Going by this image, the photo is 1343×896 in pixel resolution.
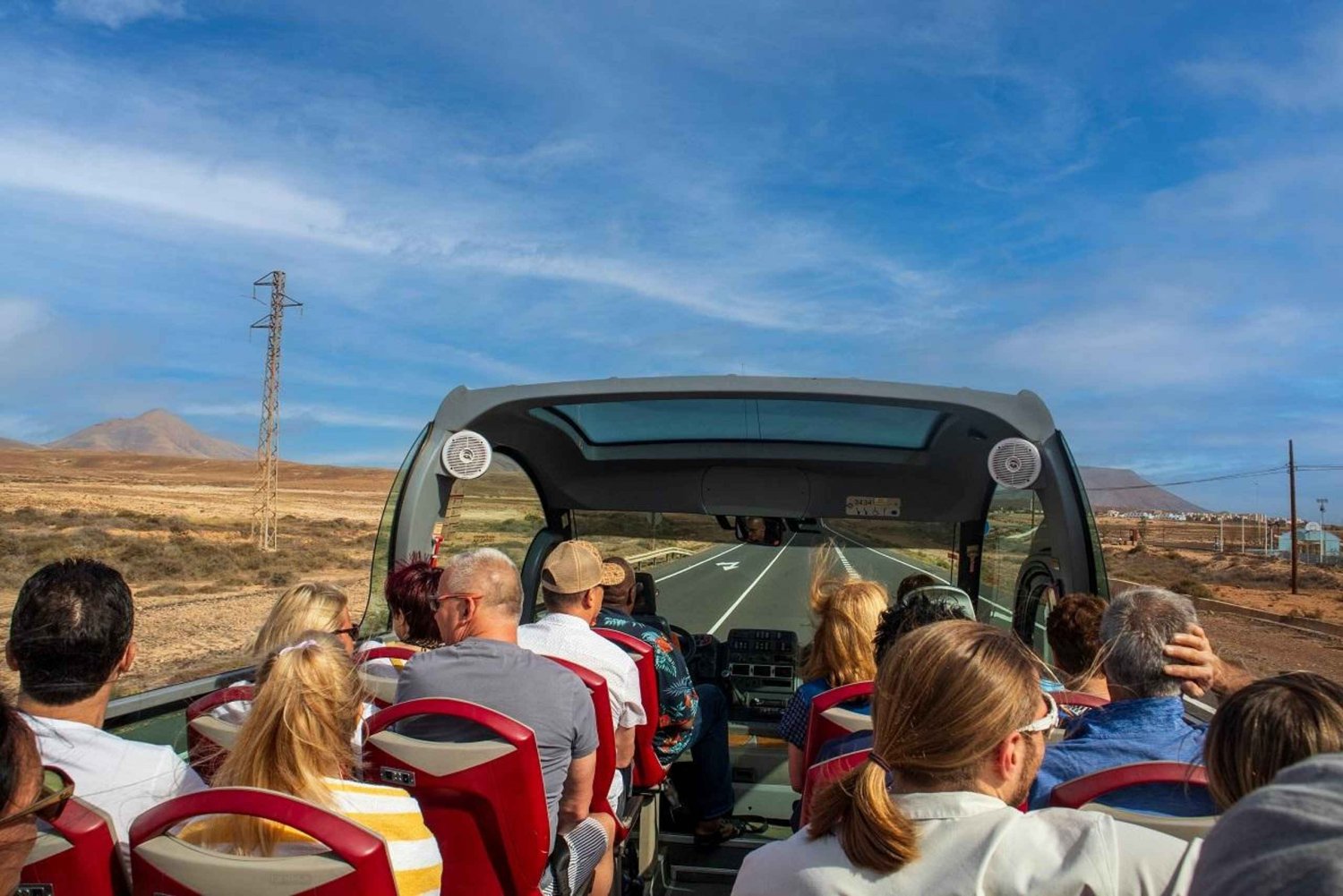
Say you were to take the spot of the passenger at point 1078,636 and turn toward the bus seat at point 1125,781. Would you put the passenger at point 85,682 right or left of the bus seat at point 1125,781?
right

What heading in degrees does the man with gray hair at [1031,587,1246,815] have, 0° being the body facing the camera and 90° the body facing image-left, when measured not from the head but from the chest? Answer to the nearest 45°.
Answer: approximately 180°

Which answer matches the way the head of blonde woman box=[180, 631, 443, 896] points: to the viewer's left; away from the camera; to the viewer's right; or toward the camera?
away from the camera

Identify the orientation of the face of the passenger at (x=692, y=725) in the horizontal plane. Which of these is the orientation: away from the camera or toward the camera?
away from the camera

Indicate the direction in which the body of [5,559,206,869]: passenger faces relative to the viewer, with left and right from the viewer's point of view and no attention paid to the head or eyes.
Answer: facing away from the viewer

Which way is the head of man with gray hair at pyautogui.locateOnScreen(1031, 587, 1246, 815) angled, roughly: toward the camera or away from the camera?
away from the camera

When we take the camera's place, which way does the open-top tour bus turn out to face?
facing away from the viewer

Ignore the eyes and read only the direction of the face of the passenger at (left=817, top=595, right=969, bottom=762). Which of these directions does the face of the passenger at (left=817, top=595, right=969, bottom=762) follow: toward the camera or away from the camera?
away from the camera

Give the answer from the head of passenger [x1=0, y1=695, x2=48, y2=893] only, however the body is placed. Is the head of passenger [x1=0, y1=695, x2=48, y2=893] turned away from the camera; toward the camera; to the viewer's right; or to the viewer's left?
away from the camera

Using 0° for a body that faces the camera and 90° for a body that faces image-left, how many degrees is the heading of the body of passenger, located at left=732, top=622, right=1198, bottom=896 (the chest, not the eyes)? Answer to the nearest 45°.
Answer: approximately 225°

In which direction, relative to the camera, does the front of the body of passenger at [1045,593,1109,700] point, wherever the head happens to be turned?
away from the camera

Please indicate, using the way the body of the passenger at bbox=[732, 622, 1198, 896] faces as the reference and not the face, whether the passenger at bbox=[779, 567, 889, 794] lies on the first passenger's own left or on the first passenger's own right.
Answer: on the first passenger's own left

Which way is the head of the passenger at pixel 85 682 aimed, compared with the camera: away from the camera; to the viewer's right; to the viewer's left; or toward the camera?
away from the camera

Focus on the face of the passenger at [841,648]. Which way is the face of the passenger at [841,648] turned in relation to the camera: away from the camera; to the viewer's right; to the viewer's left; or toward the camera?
away from the camera

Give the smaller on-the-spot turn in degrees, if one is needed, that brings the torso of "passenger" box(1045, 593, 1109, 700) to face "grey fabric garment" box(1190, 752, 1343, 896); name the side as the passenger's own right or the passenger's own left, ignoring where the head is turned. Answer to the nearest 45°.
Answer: approximately 180°

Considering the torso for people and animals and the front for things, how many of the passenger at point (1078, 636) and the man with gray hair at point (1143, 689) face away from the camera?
2
